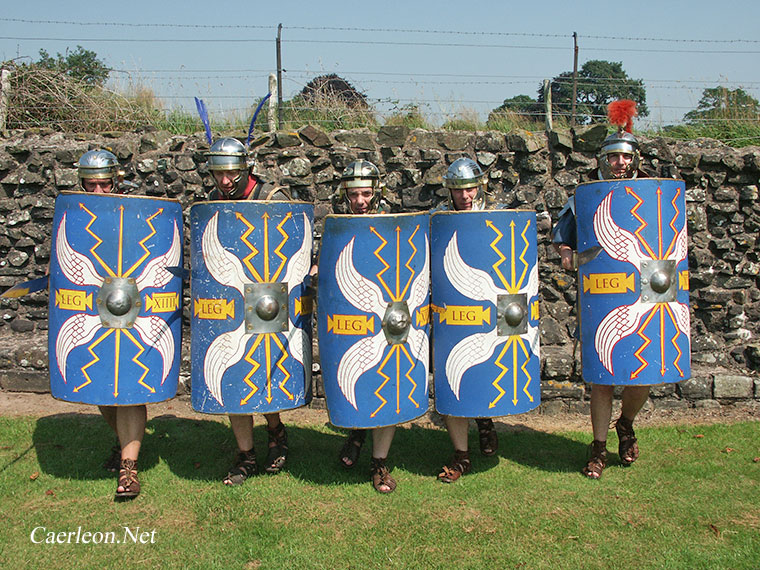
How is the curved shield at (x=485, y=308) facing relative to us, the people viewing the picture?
facing the viewer and to the right of the viewer

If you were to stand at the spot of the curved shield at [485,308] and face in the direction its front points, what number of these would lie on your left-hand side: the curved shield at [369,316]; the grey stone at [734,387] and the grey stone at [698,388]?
2

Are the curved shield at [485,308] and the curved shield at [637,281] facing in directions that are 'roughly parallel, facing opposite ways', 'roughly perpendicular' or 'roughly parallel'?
roughly parallel

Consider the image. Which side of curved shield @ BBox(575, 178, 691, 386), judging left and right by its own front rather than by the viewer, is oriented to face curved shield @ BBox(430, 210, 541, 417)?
right

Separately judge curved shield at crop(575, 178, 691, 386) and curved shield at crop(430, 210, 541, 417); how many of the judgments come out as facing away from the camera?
0

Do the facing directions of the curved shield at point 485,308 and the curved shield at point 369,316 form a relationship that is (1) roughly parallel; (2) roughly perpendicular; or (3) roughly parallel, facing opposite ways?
roughly parallel

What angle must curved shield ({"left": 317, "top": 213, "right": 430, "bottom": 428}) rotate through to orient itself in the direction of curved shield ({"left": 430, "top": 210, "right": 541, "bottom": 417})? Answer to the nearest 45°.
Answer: approximately 45° to its left

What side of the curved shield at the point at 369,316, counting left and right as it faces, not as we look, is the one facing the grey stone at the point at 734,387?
left

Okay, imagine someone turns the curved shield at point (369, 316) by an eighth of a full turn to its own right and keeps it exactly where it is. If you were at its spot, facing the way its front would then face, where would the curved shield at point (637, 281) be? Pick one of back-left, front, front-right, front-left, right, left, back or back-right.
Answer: left

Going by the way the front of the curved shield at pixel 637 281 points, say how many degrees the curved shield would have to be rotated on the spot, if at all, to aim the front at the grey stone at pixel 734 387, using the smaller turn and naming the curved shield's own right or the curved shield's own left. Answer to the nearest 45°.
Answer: approximately 135° to the curved shield's own left

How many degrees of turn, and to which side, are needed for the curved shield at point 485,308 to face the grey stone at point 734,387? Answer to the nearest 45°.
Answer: approximately 90° to its left

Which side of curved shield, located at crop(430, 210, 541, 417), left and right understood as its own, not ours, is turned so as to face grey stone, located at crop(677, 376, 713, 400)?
left

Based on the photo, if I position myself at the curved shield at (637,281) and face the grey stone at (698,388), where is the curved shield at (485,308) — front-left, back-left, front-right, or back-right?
back-left

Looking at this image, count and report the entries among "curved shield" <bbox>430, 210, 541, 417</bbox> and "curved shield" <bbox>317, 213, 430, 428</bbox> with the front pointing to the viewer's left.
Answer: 0
